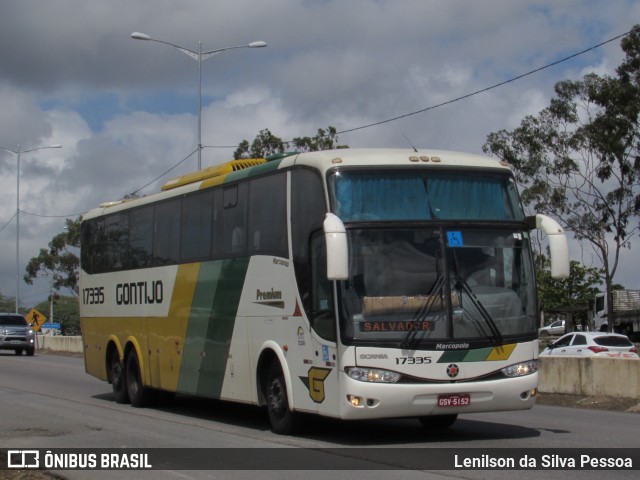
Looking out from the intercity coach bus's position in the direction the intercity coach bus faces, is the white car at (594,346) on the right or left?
on its left

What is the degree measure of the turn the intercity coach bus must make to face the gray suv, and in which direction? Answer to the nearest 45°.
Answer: approximately 180°

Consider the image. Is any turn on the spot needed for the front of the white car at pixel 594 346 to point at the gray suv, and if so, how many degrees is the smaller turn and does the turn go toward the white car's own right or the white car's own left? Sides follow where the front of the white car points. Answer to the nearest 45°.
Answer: approximately 45° to the white car's own left

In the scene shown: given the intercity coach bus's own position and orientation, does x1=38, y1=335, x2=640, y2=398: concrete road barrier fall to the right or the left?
on its left

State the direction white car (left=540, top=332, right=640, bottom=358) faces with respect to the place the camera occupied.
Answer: facing away from the viewer and to the left of the viewer

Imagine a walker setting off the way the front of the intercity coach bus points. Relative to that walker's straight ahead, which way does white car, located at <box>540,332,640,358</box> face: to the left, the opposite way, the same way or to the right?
the opposite way

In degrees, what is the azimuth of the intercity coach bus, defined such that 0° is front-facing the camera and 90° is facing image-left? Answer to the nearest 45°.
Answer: approximately 315°

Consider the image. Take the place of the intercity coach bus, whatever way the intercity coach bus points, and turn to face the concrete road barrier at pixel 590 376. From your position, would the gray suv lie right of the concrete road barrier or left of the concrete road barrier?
left

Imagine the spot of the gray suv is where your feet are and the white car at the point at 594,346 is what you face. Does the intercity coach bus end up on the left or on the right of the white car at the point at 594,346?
right

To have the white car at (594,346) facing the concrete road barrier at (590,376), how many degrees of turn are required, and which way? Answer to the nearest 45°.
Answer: approximately 135° to its left
